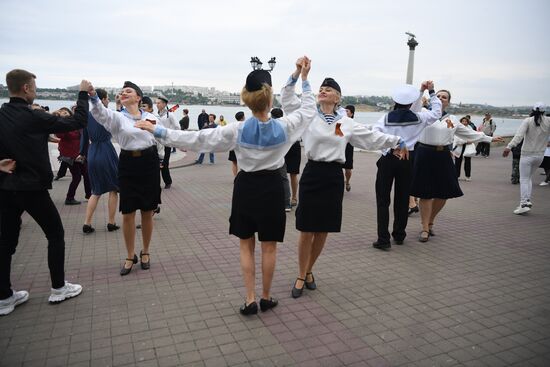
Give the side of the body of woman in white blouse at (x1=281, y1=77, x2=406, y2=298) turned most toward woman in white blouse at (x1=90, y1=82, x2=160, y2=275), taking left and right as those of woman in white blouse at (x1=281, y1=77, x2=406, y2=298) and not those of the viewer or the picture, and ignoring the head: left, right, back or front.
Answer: right

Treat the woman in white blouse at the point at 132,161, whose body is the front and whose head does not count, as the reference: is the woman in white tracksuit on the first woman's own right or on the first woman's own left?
on the first woman's own left

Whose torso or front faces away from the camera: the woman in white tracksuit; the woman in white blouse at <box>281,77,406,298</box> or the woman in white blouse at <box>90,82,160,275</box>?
the woman in white tracksuit

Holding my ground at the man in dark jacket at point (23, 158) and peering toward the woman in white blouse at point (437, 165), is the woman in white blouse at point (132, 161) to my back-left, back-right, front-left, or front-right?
front-left

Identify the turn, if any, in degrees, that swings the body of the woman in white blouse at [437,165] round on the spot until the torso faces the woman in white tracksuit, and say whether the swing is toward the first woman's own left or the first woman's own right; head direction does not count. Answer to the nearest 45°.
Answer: approximately 135° to the first woman's own left

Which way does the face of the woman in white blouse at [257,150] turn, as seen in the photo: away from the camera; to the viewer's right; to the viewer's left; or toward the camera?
away from the camera

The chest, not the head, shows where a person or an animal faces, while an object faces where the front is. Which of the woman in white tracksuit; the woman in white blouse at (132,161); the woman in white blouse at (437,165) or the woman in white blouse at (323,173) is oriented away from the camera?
the woman in white tracksuit

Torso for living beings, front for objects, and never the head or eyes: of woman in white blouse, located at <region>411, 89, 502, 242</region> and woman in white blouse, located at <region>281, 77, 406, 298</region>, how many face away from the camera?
0

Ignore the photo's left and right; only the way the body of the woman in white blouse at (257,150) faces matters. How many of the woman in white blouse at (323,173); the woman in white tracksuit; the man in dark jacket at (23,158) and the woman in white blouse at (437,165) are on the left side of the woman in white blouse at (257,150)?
1

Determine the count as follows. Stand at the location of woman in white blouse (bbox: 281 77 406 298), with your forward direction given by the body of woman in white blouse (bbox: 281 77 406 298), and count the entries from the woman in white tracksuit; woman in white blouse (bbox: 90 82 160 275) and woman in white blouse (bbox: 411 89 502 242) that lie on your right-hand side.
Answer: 1

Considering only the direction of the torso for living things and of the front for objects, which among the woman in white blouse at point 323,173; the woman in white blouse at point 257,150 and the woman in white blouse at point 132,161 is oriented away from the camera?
the woman in white blouse at point 257,150

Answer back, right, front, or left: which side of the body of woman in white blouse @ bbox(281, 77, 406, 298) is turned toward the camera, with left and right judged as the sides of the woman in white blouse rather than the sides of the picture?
front

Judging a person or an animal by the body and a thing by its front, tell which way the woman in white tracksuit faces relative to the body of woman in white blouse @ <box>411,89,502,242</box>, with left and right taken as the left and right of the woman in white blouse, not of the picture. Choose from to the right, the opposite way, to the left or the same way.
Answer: the opposite way

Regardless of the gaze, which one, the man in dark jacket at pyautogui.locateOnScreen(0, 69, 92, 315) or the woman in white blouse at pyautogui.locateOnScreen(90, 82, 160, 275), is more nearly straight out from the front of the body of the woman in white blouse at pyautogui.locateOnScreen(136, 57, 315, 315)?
the woman in white blouse

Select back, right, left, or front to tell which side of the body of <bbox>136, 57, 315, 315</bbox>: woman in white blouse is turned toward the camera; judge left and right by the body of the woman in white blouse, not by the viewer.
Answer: back

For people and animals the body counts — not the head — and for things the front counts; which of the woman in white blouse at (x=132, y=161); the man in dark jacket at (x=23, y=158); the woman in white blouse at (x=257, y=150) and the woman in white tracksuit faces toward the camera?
the woman in white blouse at (x=132, y=161)

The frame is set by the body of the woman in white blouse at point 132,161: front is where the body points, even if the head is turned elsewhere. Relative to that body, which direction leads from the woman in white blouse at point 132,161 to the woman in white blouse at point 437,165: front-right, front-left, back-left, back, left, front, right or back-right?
left

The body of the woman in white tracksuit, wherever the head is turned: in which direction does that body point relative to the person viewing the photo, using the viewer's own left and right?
facing away from the viewer

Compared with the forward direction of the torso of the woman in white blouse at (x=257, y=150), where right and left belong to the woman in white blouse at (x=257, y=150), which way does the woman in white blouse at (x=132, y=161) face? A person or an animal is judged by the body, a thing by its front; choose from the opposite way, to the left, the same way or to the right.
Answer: the opposite way

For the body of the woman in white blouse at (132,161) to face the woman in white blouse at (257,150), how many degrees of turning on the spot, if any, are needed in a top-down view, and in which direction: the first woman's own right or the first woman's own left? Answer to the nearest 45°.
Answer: approximately 45° to the first woman's own left

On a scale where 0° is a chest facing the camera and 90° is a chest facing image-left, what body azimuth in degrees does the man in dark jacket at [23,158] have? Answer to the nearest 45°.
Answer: approximately 225°

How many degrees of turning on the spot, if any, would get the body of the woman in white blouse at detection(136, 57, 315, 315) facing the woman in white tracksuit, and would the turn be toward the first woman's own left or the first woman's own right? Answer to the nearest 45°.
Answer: approximately 45° to the first woman's own right
